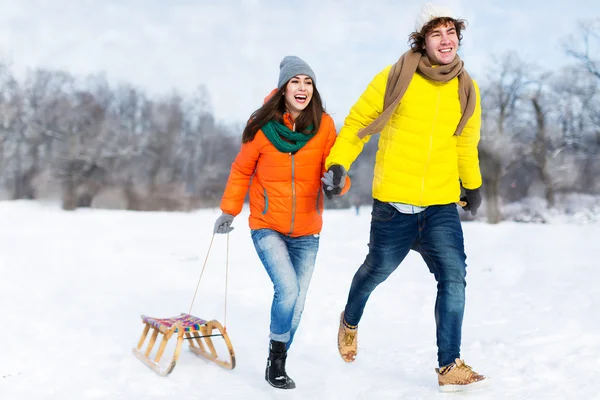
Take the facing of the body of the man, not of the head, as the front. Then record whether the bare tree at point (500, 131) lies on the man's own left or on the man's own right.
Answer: on the man's own left

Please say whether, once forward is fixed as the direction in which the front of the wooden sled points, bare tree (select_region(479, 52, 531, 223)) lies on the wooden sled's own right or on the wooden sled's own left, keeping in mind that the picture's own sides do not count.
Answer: on the wooden sled's own left

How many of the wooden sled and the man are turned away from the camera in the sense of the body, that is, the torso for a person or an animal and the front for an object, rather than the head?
0

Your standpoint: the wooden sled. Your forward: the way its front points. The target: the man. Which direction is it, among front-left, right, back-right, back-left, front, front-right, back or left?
front

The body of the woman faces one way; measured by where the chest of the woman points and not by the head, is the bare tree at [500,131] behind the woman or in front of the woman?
behind

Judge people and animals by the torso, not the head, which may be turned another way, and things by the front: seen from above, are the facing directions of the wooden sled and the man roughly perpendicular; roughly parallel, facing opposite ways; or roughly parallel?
roughly parallel

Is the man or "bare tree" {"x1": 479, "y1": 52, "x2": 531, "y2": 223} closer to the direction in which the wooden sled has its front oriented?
the man

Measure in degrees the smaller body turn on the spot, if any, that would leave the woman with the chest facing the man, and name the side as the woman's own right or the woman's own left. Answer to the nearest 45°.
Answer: approximately 90° to the woman's own left

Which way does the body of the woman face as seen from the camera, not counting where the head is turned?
toward the camera

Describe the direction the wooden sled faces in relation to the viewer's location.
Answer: facing the viewer and to the right of the viewer

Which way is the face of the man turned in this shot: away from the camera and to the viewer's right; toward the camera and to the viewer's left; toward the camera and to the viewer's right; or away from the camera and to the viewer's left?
toward the camera and to the viewer's right

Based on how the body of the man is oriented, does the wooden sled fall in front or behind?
behind
